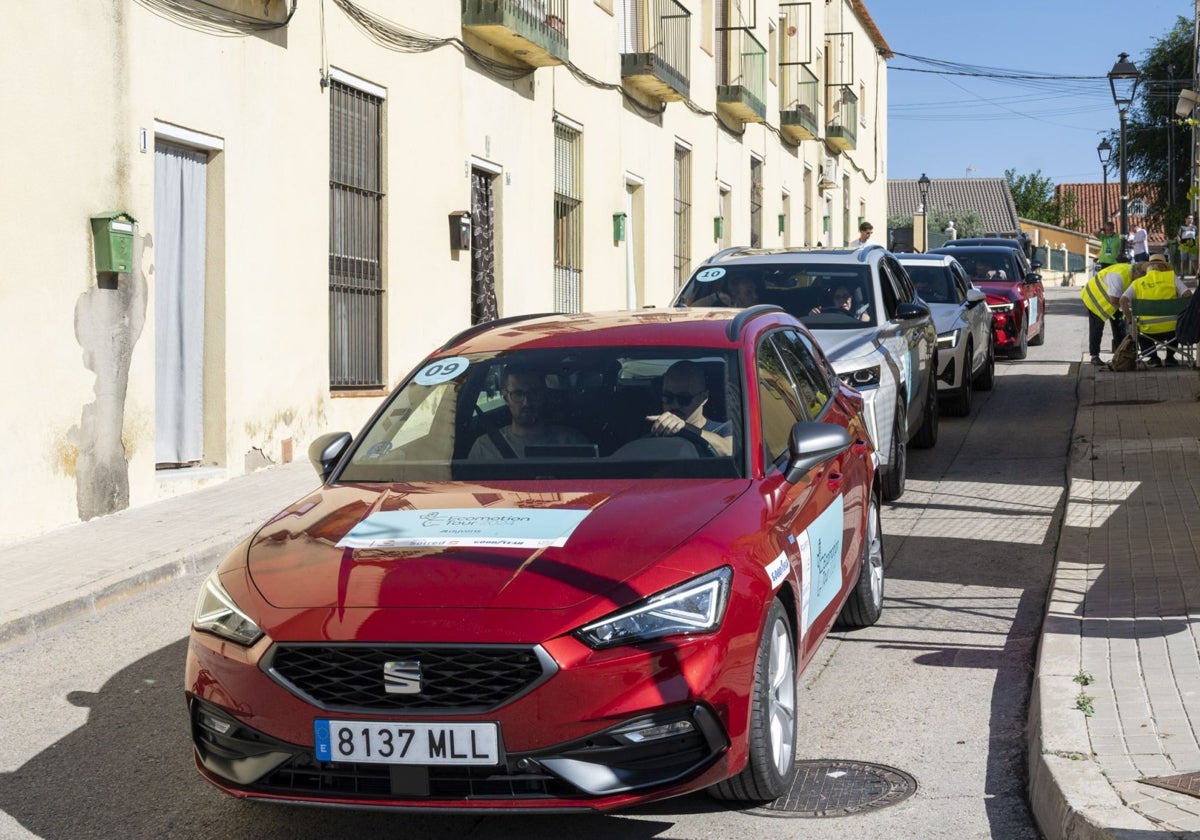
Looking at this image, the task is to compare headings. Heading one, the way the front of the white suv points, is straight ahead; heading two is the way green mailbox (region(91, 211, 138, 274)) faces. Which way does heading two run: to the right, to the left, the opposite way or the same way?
to the left

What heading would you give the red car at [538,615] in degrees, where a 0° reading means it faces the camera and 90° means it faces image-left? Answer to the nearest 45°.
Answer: approximately 45°

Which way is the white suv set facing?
toward the camera

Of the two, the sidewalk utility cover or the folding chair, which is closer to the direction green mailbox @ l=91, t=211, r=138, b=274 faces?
the sidewalk utility cover

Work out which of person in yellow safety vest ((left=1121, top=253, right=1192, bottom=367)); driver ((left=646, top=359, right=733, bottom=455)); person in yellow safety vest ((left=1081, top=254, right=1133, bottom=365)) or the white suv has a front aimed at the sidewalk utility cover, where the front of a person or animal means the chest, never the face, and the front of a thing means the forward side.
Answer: the white suv

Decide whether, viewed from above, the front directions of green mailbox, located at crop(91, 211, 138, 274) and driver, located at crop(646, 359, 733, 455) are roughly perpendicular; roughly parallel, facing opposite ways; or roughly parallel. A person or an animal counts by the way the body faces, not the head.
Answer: roughly perpendicular

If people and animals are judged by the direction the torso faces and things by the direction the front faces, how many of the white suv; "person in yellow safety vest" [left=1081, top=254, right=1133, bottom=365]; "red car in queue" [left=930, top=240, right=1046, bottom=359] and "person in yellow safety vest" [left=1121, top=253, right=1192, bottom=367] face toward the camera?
2

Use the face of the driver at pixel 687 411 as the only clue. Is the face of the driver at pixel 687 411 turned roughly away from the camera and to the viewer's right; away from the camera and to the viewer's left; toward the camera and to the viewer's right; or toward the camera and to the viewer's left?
toward the camera and to the viewer's left

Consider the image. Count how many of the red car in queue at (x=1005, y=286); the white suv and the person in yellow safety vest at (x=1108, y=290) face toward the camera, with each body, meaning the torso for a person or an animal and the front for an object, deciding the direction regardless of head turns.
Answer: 2

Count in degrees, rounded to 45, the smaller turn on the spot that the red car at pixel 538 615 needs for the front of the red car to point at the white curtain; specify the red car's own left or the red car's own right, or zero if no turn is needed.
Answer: approximately 135° to the red car's own right

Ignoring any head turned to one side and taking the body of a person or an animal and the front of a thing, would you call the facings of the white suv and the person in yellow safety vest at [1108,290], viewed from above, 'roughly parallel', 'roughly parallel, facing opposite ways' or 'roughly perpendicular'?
roughly perpendicular

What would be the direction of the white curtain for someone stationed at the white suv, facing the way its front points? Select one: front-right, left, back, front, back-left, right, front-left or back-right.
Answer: right

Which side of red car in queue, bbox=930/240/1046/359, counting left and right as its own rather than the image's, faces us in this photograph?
front

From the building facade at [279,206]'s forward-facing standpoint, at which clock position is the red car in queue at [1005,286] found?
The red car in queue is roughly at 9 o'clock from the building facade.
